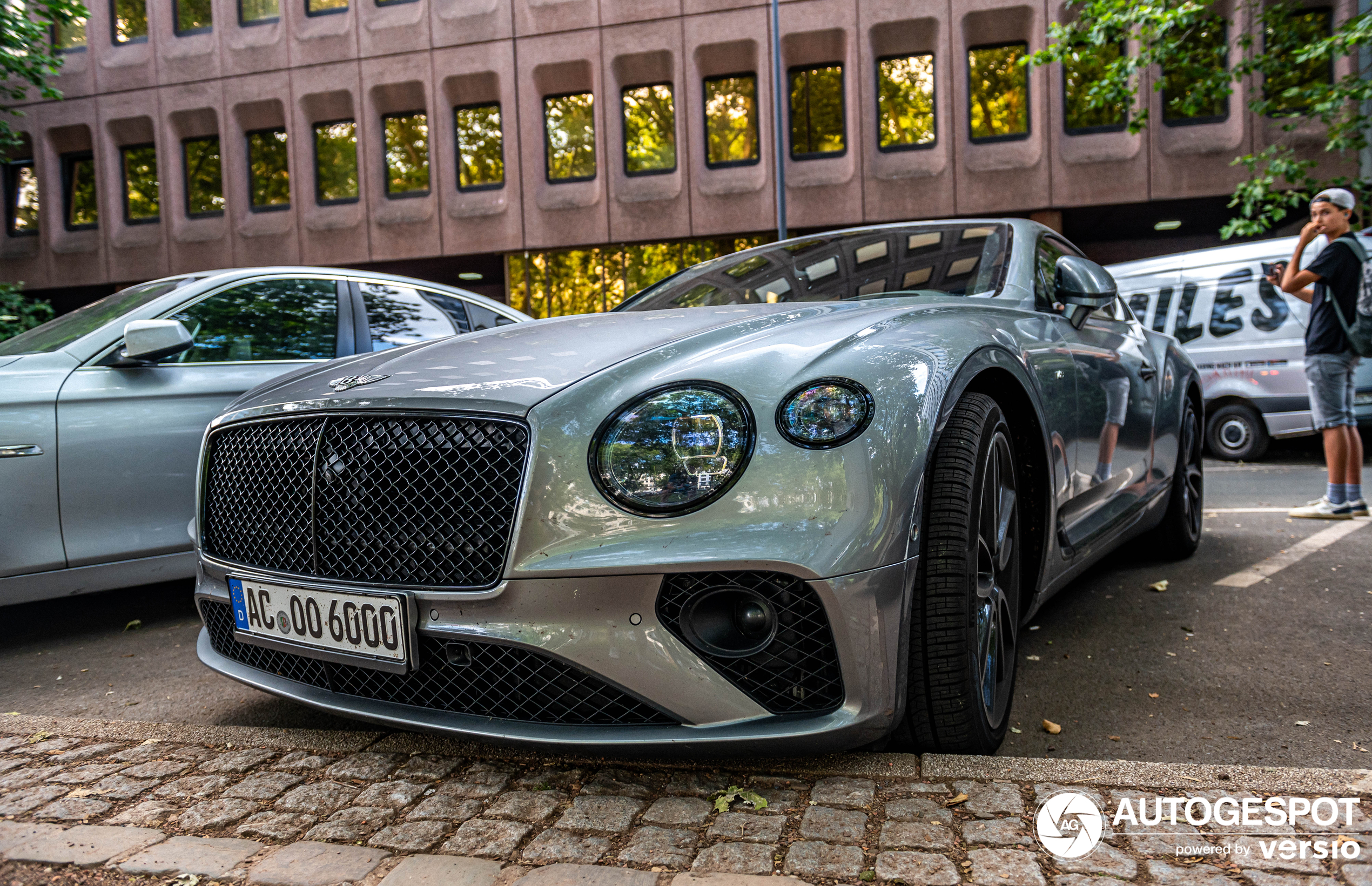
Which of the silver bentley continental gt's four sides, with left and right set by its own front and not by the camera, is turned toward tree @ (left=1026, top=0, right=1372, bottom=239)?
back

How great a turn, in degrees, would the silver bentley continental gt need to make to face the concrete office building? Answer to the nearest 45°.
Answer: approximately 135° to its right

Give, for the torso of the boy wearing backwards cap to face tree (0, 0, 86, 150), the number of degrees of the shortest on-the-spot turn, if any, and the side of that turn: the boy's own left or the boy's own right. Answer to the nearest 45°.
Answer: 0° — they already face it

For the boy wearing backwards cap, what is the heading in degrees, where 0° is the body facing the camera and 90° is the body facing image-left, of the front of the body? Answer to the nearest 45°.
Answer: approximately 90°

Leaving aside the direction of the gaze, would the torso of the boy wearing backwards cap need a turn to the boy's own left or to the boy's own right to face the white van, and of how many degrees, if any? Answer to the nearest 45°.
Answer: approximately 90° to the boy's own right

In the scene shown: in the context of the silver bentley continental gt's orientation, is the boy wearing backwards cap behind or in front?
behind

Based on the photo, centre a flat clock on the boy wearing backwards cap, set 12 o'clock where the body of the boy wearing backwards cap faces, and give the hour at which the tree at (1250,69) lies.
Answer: The tree is roughly at 3 o'clock from the boy wearing backwards cap.
